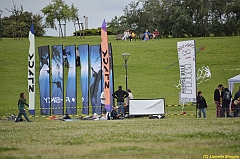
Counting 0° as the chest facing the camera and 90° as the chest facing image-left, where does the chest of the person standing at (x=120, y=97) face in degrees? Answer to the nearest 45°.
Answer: approximately 180°

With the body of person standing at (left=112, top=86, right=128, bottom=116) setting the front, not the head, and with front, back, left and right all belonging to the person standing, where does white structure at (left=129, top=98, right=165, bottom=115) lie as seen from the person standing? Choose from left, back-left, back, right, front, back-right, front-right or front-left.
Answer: right

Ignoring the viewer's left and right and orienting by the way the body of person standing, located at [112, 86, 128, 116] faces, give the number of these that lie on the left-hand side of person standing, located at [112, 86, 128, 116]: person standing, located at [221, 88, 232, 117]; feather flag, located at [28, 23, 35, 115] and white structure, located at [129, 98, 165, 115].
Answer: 1
